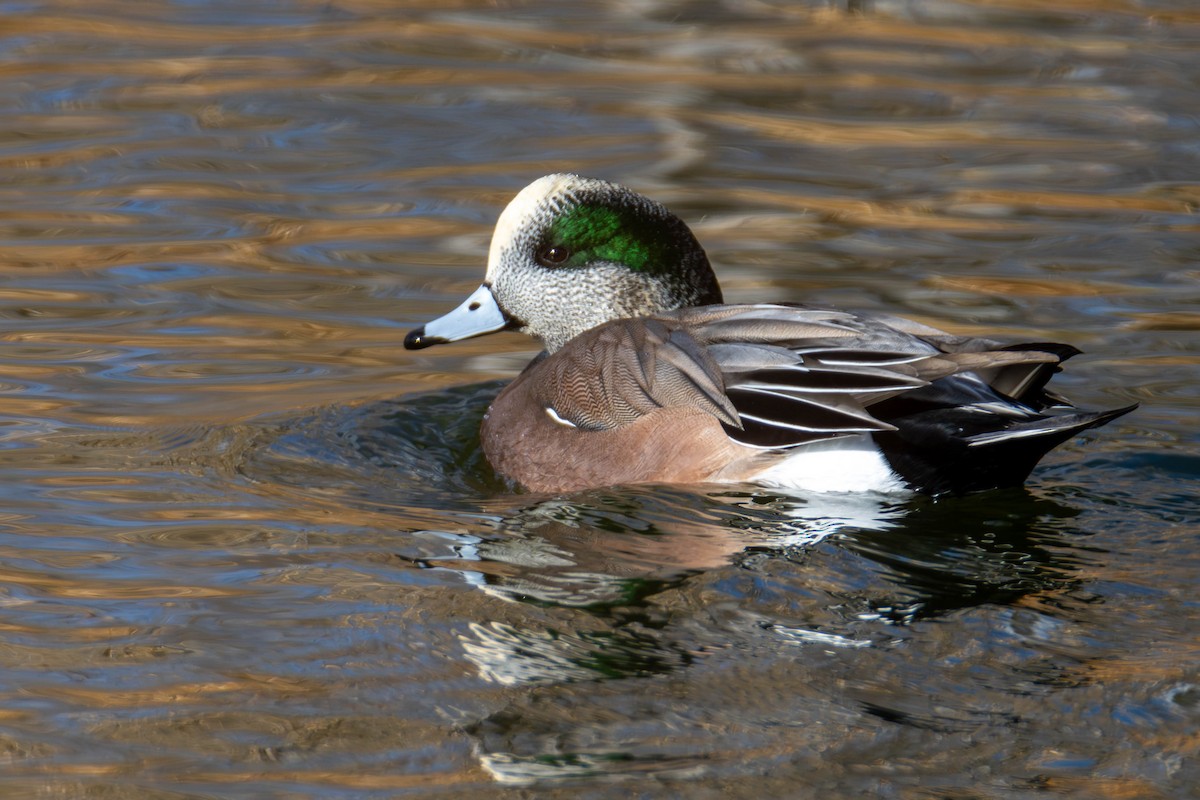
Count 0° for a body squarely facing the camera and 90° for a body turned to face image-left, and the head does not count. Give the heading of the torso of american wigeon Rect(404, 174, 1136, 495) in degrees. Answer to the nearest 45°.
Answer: approximately 90°
